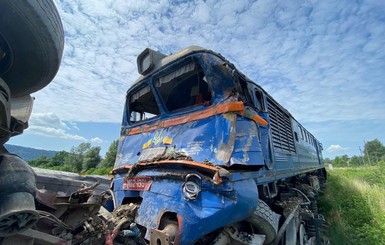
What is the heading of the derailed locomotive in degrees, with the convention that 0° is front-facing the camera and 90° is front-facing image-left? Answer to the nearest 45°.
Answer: approximately 45°
